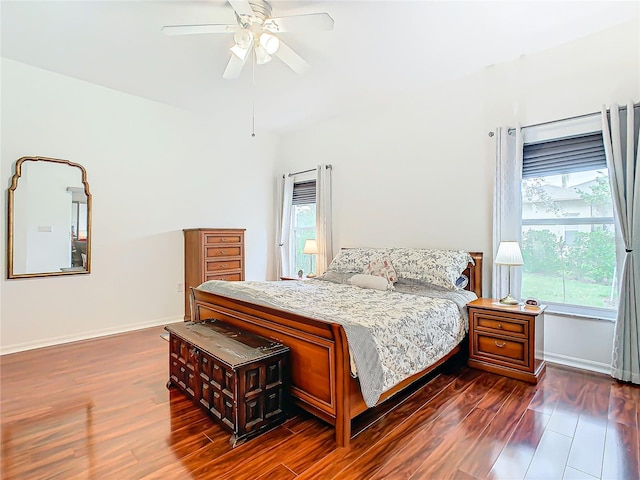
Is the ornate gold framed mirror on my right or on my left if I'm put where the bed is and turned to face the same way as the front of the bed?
on my right

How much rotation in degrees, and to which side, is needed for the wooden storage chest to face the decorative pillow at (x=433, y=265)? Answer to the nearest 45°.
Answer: approximately 135° to its left

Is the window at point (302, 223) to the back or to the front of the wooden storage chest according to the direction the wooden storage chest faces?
to the back

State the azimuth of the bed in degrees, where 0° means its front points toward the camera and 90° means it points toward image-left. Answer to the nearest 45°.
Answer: approximately 45°

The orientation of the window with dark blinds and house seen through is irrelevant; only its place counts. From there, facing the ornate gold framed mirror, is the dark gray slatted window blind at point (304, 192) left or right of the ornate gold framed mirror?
right

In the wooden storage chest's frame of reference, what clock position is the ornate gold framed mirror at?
The ornate gold framed mirror is roughly at 3 o'clock from the wooden storage chest.

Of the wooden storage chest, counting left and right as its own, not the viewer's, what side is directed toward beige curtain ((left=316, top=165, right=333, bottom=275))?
back

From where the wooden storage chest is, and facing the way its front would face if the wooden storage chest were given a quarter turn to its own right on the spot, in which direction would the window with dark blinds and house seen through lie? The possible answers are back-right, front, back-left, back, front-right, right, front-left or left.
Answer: back-right

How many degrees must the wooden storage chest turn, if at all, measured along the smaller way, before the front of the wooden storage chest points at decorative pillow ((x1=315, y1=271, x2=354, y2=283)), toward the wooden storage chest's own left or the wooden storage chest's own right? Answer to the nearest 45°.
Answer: approximately 180°

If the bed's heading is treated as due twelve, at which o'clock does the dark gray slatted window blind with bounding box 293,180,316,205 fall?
The dark gray slatted window blind is roughly at 4 o'clock from the bed.

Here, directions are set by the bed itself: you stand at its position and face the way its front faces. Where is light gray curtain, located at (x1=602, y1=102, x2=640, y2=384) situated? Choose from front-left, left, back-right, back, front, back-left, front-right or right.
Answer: back-left

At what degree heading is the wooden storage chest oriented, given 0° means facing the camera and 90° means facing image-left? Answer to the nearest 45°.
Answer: approximately 45°
